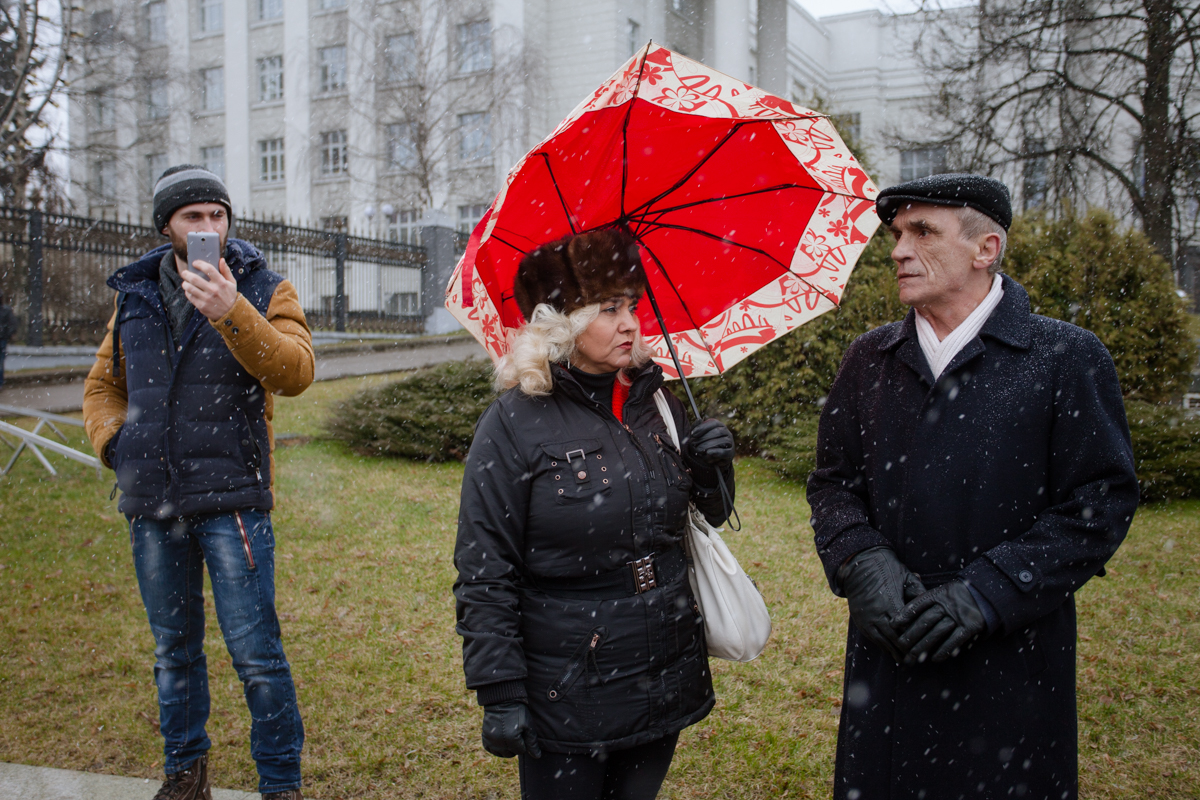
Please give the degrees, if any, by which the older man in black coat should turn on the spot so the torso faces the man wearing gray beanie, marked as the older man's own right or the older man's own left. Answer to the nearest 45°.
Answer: approximately 45° to the older man's own right

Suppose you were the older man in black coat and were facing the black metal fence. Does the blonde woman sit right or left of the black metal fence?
left

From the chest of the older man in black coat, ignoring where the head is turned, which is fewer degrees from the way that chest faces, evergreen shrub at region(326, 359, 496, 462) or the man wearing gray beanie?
the man wearing gray beanie

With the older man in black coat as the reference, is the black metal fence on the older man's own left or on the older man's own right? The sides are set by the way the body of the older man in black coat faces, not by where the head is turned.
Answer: on the older man's own right

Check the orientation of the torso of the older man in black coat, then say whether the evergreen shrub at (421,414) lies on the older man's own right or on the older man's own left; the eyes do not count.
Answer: on the older man's own right

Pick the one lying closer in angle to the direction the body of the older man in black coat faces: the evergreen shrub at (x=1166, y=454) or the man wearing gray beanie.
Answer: the man wearing gray beanie

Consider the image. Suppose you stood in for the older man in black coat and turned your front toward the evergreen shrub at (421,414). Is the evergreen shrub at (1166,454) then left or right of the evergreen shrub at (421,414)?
right

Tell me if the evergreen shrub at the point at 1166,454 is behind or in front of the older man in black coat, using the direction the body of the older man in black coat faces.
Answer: behind

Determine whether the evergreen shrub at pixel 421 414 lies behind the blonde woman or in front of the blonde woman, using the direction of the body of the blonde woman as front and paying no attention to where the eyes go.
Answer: behind

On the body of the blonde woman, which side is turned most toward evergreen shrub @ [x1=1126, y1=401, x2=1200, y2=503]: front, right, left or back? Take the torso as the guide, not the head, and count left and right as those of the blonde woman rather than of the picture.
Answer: left
